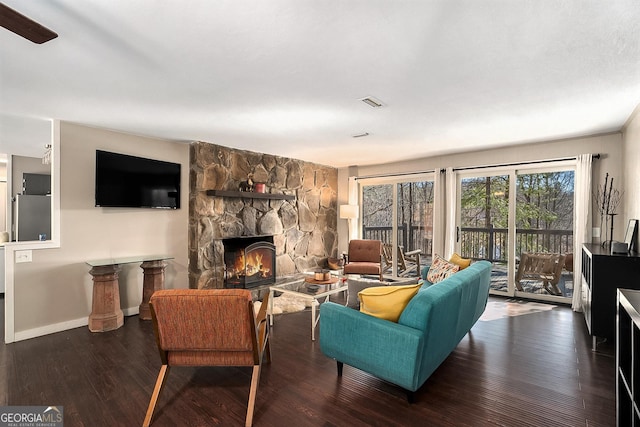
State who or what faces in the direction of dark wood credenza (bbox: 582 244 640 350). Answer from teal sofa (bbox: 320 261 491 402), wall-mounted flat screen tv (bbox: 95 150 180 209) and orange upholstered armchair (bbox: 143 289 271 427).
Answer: the wall-mounted flat screen tv

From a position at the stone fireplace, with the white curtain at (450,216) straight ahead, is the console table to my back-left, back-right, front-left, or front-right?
back-right

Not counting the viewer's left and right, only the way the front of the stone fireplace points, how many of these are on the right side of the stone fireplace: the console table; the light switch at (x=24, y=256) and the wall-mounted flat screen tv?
3

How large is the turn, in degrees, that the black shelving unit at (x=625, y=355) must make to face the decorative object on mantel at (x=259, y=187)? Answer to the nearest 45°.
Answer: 0° — it already faces it

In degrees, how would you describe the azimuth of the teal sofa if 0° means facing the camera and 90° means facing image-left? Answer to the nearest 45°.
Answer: approximately 135°

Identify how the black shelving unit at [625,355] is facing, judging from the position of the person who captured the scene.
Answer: facing to the left of the viewer

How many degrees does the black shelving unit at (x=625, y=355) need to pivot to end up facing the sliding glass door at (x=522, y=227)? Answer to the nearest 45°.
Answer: approximately 90° to its right

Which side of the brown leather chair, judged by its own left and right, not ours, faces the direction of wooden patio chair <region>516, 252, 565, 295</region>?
left
